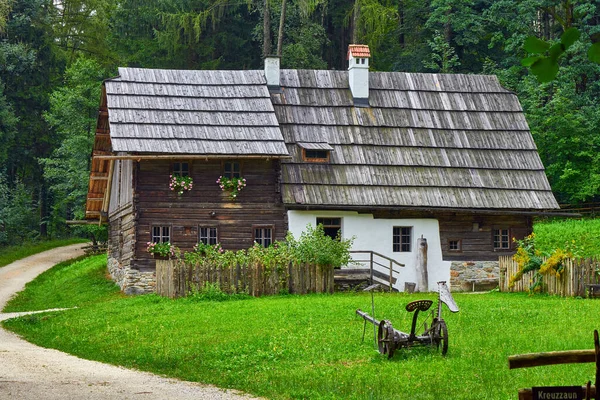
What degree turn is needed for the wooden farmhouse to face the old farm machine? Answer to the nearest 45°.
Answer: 0° — it already faces it

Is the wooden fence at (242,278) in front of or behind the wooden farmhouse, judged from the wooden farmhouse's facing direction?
in front

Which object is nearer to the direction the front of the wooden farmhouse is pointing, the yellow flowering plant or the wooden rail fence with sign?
the wooden rail fence with sign

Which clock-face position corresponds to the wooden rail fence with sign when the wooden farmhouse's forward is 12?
The wooden rail fence with sign is roughly at 12 o'clock from the wooden farmhouse.

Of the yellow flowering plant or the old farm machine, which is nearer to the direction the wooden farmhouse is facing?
the old farm machine

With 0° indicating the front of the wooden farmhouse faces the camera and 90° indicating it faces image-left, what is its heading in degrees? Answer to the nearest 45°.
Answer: approximately 0°

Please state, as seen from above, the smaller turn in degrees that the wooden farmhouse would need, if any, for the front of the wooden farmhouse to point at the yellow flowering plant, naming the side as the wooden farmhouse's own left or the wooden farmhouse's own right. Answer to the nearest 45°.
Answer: approximately 45° to the wooden farmhouse's own left
